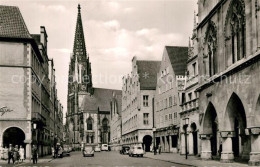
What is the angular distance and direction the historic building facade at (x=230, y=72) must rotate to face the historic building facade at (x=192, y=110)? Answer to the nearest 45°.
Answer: approximately 135° to its right

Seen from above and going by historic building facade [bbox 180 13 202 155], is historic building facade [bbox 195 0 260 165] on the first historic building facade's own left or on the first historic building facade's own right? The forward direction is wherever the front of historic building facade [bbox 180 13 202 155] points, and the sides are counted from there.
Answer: on the first historic building facade's own left
